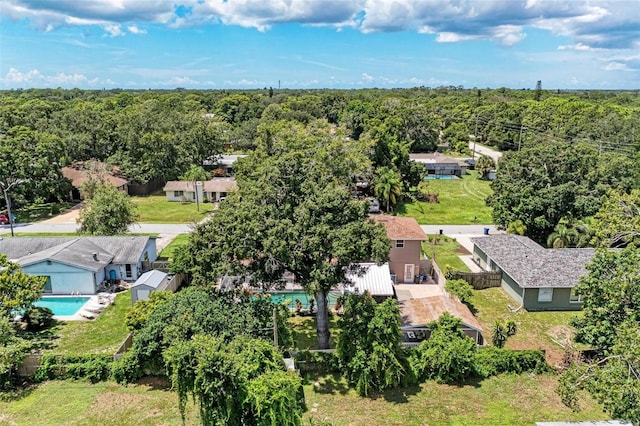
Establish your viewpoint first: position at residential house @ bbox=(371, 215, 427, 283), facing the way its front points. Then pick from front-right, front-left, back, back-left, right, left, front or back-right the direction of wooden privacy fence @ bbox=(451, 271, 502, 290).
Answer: right

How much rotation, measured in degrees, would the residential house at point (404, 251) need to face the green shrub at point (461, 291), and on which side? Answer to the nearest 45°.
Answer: approximately 135° to its right

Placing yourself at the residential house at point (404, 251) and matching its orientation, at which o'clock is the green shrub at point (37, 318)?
The green shrub is roughly at 8 o'clock from the residential house.

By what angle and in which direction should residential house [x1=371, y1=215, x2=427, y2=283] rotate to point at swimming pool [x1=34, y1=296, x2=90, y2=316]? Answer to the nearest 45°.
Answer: approximately 90° to its left

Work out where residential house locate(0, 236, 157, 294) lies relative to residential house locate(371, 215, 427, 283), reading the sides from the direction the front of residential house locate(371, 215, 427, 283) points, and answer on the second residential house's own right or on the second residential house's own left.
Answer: on the second residential house's own left

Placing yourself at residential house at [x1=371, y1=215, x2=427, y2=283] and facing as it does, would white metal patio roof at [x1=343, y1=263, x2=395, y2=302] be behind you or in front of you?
behind

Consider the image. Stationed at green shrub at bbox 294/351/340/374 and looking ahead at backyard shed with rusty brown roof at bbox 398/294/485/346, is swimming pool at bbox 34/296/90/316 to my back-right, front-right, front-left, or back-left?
back-left

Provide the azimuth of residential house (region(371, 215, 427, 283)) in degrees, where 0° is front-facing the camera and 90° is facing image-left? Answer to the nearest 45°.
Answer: approximately 180°

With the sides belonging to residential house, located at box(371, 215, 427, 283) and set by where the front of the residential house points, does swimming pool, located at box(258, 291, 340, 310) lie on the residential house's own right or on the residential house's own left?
on the residential house's own left

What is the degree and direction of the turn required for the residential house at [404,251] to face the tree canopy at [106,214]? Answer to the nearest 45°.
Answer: approximately 90° to its left

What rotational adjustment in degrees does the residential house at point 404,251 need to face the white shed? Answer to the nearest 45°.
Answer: approximately 135° to its left
